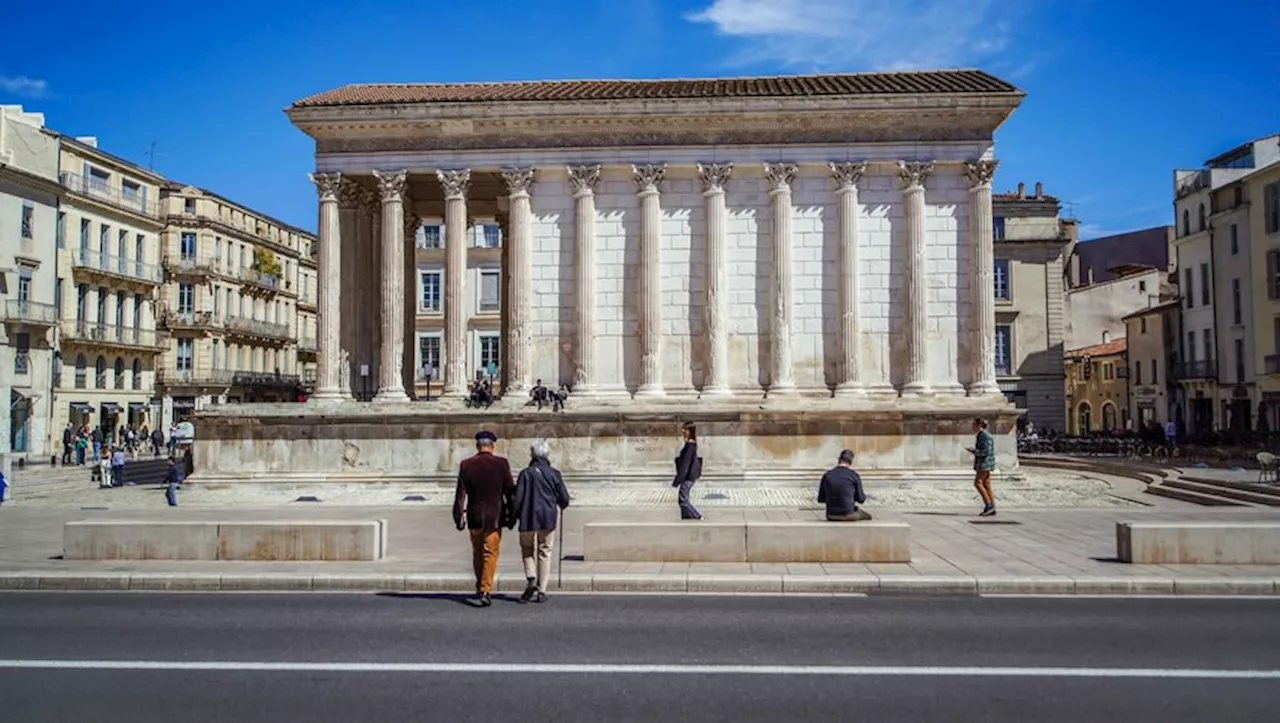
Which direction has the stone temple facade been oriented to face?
to the viewer's left

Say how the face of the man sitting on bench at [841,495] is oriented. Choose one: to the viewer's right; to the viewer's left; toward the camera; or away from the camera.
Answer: away from the camera

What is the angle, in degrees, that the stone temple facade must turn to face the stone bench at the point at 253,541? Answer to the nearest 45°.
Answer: approximately 45° to its left

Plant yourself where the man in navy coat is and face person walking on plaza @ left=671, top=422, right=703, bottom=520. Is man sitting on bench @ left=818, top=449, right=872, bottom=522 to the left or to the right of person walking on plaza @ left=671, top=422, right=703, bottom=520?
right

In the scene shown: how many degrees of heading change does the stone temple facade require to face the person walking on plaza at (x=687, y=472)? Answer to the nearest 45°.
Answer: approximately 90° to its left

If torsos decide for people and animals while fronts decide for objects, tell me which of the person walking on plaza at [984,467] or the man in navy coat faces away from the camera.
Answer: the man in navy coat

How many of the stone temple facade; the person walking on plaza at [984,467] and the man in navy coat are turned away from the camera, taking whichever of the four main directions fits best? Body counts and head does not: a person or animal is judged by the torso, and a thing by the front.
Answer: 1

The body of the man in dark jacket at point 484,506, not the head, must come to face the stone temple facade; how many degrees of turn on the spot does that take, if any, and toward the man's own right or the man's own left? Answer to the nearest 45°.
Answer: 0° — they already face it

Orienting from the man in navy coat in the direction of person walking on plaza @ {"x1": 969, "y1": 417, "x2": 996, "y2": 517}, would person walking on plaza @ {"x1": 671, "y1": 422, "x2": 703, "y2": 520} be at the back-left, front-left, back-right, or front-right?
front-left

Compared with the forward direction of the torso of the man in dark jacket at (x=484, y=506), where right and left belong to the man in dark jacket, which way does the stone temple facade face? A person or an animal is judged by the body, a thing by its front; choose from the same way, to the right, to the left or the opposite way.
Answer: to the left

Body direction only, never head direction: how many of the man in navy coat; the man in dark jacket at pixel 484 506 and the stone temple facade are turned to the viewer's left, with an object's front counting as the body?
1

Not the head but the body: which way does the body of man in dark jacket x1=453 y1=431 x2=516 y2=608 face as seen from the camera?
away from the camera

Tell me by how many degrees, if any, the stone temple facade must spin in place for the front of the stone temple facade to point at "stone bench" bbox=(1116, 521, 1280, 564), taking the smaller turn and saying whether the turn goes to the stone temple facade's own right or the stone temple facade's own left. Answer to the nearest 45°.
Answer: approximately 90° to the stone temple facade's own left

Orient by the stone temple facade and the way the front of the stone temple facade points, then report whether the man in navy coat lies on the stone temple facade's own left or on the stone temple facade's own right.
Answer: on the stone temple facade's own left

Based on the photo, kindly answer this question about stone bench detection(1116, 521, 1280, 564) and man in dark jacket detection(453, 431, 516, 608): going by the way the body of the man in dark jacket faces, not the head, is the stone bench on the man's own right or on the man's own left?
on the man's own right

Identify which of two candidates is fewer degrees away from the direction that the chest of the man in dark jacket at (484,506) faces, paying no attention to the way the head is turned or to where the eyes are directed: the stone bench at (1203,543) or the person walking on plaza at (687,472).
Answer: the person walking on plaza

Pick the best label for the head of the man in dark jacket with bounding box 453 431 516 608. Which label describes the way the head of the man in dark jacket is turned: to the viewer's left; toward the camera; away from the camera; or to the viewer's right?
away from the camera
